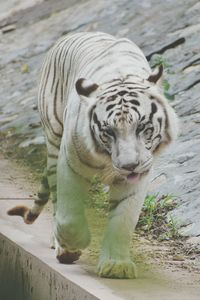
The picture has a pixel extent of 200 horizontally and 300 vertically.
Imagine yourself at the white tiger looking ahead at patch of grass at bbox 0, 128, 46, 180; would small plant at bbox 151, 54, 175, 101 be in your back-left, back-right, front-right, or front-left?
front-right

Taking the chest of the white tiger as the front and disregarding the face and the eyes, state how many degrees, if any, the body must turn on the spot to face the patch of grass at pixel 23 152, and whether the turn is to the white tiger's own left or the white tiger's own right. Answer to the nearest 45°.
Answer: approximately 180°

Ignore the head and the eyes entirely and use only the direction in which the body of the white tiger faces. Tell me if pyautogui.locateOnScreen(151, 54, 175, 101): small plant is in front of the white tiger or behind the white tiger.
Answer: behind

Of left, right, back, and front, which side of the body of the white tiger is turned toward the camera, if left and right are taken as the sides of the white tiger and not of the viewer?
front

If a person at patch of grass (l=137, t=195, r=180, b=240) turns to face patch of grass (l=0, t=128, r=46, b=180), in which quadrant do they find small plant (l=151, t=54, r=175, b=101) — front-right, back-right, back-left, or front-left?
front-right
